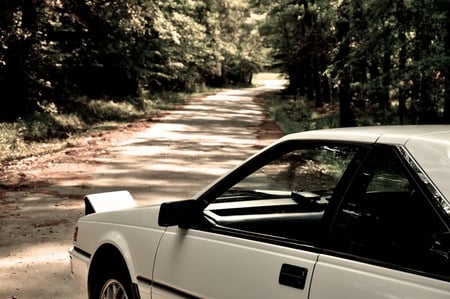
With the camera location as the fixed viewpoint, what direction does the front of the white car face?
facing away from the viewer and to the left of the viewer
